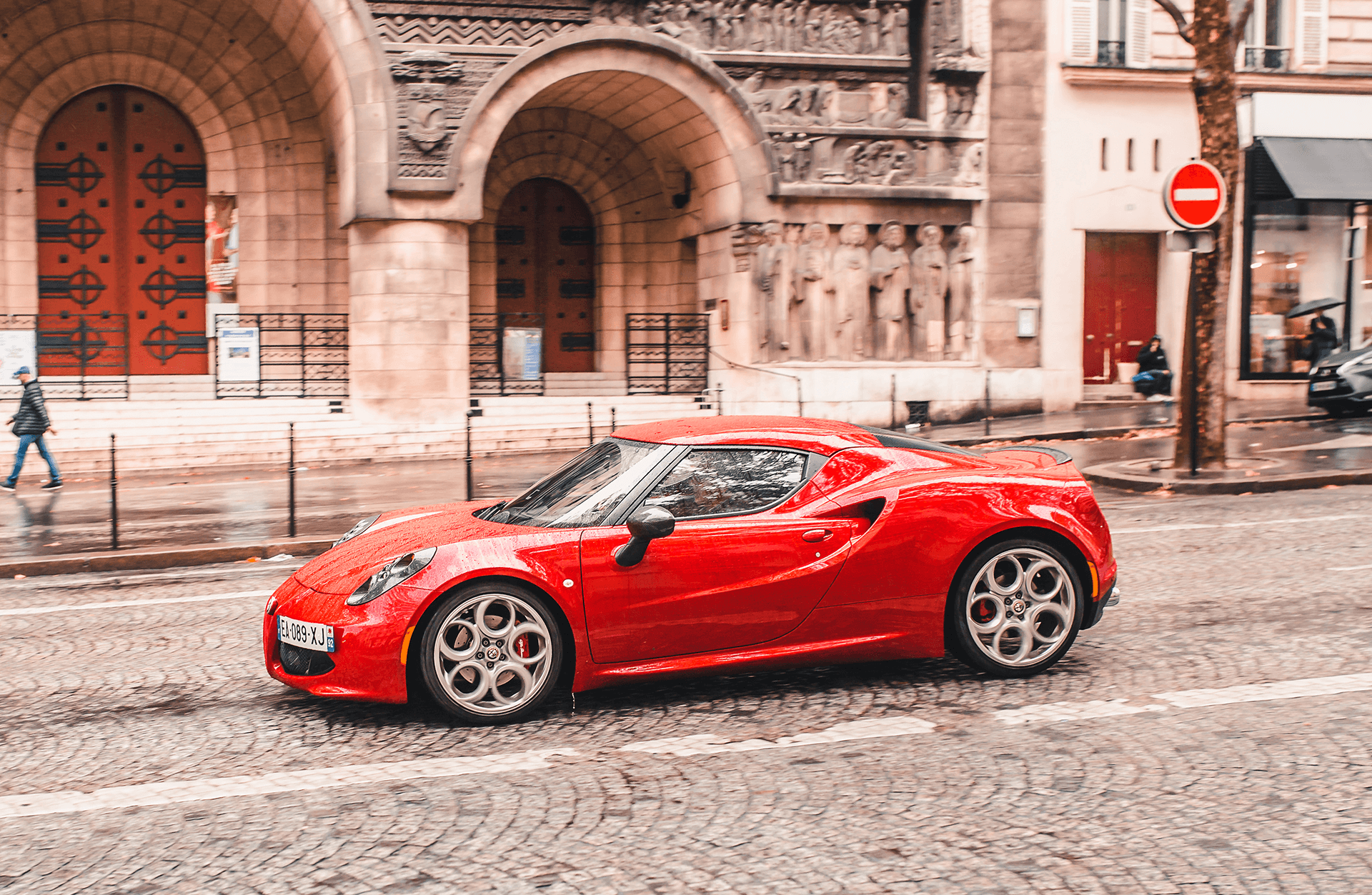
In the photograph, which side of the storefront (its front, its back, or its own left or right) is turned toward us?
front

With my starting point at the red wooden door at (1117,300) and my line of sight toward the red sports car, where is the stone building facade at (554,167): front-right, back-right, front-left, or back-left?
front-right

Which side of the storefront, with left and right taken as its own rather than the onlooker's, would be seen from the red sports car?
front

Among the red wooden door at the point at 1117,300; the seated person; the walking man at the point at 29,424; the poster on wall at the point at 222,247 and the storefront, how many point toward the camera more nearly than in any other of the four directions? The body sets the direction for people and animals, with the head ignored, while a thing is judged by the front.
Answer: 4

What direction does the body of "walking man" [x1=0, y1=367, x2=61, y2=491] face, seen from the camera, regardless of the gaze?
to the viewer's left

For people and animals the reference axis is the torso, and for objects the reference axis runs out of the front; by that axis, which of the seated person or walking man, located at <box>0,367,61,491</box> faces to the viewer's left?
the walking man

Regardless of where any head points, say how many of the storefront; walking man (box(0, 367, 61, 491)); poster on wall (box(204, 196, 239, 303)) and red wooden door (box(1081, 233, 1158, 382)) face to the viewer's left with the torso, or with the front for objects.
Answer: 1

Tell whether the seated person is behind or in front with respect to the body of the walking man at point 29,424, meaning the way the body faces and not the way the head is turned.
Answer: behind

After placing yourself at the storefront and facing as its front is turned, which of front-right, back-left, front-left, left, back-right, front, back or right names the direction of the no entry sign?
front

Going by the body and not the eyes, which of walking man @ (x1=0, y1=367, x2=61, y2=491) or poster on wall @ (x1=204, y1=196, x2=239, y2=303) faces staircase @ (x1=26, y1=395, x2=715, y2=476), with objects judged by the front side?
the poster on wall

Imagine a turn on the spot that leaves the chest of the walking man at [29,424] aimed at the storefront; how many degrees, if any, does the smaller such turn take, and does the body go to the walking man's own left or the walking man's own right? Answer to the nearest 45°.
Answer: approximately 180°

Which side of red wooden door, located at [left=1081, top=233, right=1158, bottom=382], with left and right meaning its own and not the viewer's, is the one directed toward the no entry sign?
front

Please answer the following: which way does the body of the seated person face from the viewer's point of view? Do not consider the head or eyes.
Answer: toward the camera
